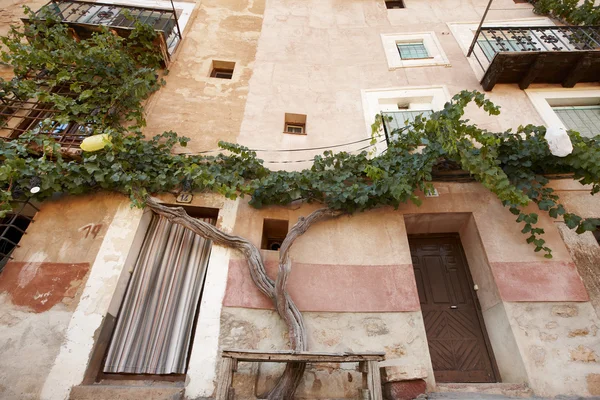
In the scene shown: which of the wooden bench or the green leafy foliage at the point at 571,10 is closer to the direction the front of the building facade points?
the wooden bench

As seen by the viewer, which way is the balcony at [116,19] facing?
toward the camera

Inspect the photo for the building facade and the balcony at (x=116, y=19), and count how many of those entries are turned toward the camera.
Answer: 2

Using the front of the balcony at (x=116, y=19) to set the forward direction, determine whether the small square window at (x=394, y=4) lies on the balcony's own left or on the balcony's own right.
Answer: on the balcony's own left

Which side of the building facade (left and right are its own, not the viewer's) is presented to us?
front
